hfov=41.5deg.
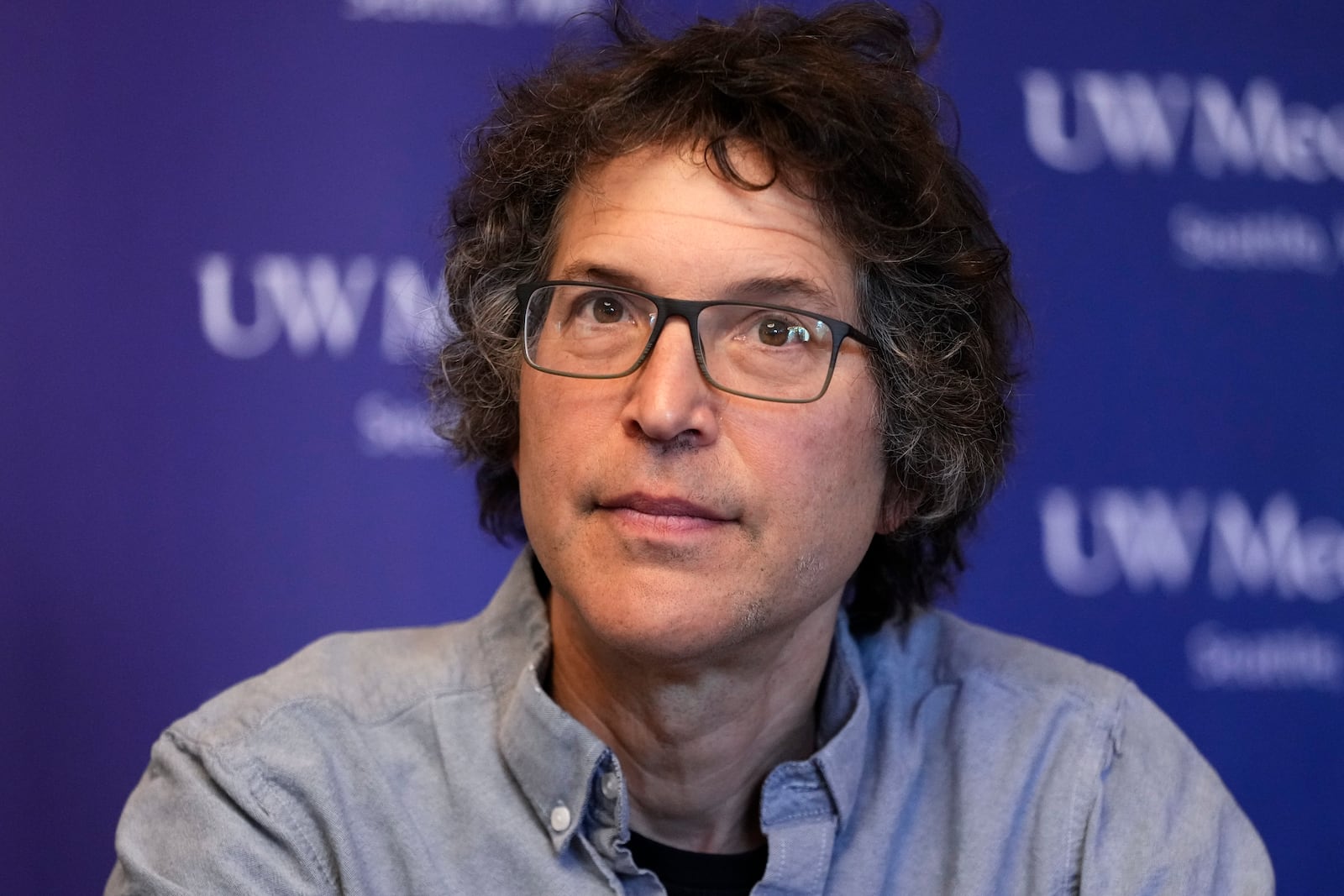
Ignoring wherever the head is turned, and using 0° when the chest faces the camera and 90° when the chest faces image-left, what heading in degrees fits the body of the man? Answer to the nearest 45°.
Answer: approximately 0°
